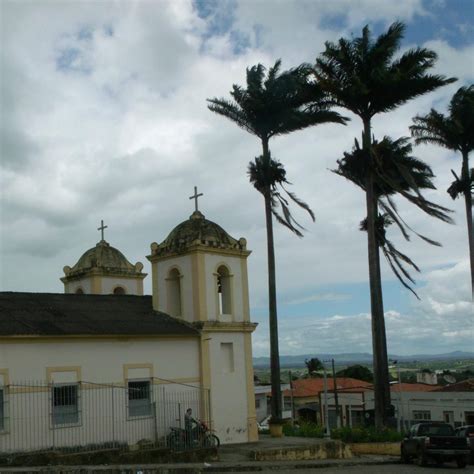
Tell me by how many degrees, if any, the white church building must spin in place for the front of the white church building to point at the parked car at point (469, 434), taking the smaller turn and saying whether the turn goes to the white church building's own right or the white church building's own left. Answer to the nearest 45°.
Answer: approximately 45° to the white church building's own right

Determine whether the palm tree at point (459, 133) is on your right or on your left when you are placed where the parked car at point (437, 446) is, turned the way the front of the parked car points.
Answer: on your right

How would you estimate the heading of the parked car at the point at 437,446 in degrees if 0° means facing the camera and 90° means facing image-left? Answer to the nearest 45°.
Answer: approximately 135°

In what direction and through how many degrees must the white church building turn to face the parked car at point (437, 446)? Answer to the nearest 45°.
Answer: approximately 45° to its right

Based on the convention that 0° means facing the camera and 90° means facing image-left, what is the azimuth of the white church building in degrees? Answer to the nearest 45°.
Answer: approximately 225°
